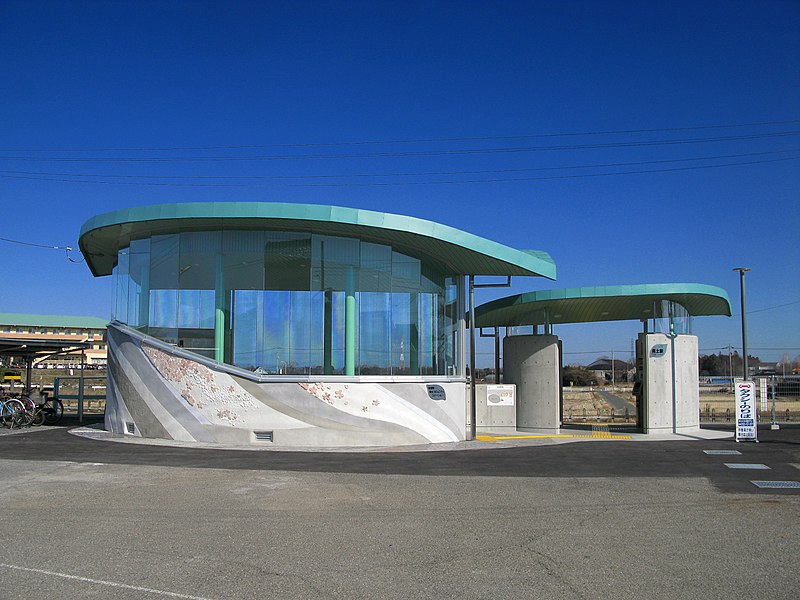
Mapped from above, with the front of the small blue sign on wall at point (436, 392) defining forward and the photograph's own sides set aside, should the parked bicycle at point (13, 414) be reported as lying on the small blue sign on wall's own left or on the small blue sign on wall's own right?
on the small blue sign on wall's own right

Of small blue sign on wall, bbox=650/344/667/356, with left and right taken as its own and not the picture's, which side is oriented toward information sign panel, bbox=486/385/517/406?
right

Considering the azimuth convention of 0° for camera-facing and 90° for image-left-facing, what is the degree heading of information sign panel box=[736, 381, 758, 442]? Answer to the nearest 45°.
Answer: approximately 0°

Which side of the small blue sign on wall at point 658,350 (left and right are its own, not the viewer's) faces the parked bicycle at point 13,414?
right
